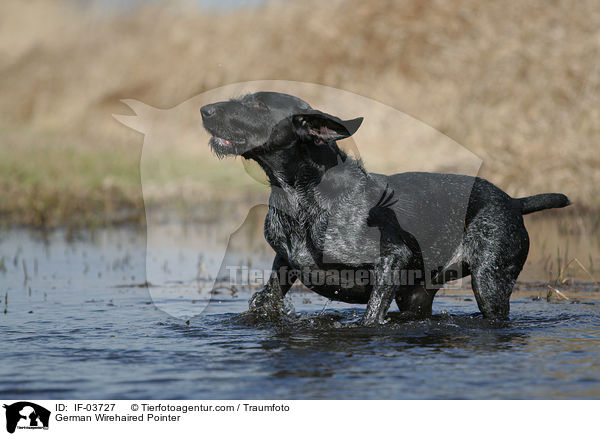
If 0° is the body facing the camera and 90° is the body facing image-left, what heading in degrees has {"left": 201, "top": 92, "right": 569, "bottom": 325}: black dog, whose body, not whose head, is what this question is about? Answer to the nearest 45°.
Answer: approximately 90°
